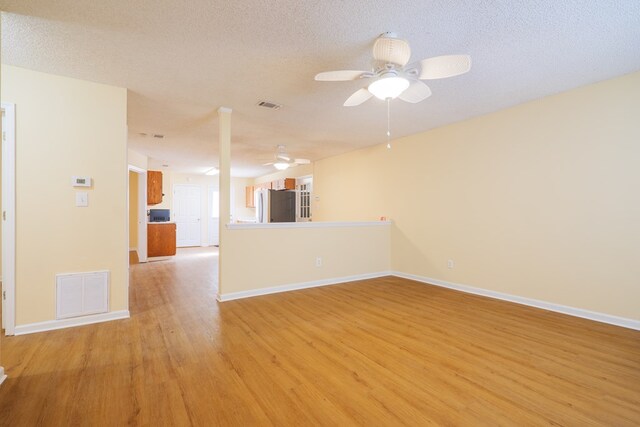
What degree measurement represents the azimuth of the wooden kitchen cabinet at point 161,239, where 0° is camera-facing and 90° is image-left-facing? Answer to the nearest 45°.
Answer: approximately 0°

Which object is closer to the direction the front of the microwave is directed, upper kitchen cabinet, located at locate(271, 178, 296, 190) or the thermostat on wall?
the thermostat on wall

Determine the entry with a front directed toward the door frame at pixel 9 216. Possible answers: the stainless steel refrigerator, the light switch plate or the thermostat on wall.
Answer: the stainless steel refrigerator

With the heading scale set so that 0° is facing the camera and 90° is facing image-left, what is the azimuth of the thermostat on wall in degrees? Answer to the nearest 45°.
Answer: approximately 0°

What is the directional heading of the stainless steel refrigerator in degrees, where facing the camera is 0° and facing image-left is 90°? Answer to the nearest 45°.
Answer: approximately 45°

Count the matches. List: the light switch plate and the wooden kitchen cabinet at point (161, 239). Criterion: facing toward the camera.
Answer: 2

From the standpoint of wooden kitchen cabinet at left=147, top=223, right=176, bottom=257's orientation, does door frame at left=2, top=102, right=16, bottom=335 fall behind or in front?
in front
